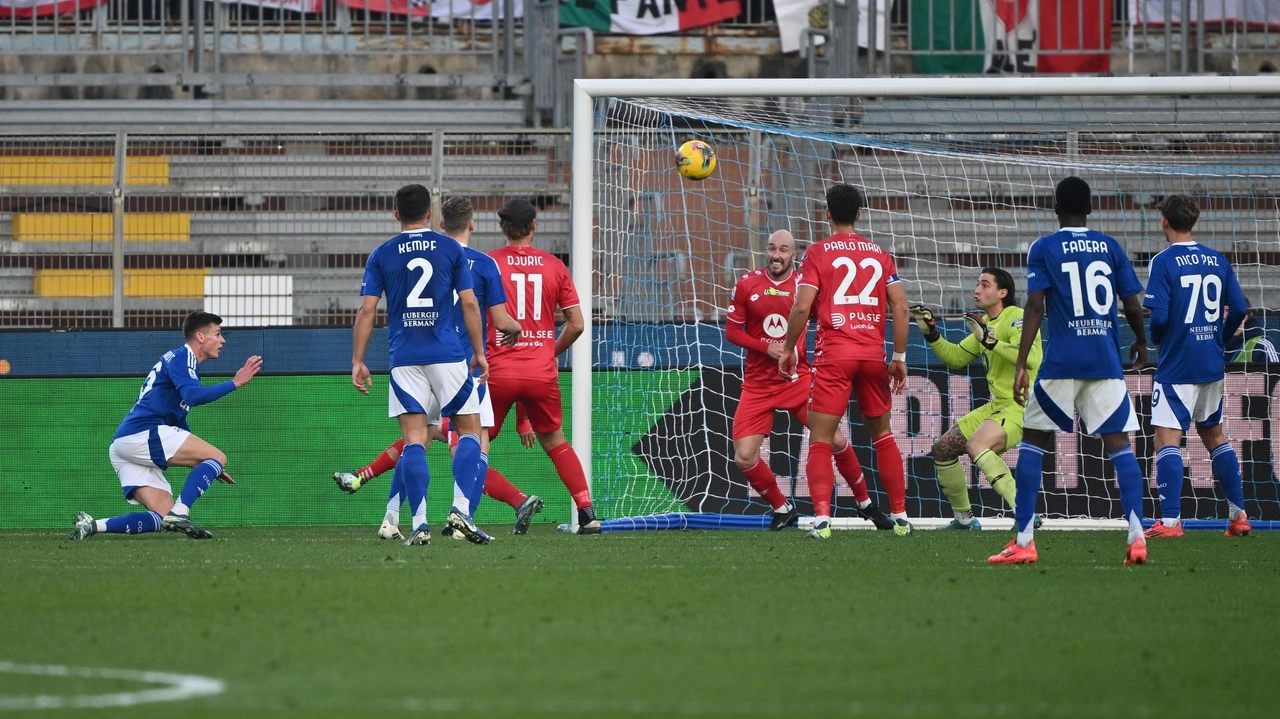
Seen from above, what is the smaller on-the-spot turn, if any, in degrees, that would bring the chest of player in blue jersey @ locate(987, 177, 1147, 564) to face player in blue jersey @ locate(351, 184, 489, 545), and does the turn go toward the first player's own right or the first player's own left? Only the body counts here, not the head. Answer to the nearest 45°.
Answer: approximately 90° to the first player's own left

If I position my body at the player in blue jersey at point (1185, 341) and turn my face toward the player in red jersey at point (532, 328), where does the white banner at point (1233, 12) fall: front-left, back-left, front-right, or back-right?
back-right

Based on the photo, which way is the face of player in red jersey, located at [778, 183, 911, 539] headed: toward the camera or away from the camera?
away from the camera

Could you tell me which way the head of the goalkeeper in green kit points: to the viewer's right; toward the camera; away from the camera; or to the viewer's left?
to the viewer's left

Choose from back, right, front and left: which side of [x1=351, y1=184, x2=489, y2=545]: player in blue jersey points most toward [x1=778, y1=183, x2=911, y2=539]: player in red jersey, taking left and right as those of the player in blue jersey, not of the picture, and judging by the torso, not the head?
right

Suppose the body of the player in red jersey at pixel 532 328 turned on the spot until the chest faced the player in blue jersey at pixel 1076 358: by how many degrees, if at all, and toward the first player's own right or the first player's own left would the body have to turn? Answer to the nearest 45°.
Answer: approximately 135° to the first player's own right

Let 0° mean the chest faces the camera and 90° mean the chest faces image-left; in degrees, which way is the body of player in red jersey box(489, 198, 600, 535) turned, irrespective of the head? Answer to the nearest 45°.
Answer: approximately 180°

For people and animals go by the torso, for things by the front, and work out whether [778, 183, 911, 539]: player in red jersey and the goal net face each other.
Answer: yes

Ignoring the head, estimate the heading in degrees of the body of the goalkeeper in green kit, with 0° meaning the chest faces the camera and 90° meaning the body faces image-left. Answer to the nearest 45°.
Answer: approximately 90°

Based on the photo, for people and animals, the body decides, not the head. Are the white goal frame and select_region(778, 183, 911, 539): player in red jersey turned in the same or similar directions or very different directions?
very different directions

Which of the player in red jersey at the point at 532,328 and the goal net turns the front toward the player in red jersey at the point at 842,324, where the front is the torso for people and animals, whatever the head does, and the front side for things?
the goal net

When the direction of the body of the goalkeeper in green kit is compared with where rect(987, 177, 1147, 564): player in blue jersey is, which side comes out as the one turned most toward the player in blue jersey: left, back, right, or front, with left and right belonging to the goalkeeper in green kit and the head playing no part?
left
